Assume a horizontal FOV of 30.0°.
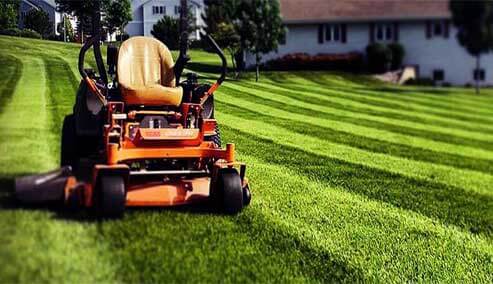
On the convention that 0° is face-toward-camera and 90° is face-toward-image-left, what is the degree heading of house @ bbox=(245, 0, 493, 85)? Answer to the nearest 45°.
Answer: approximately 0°
